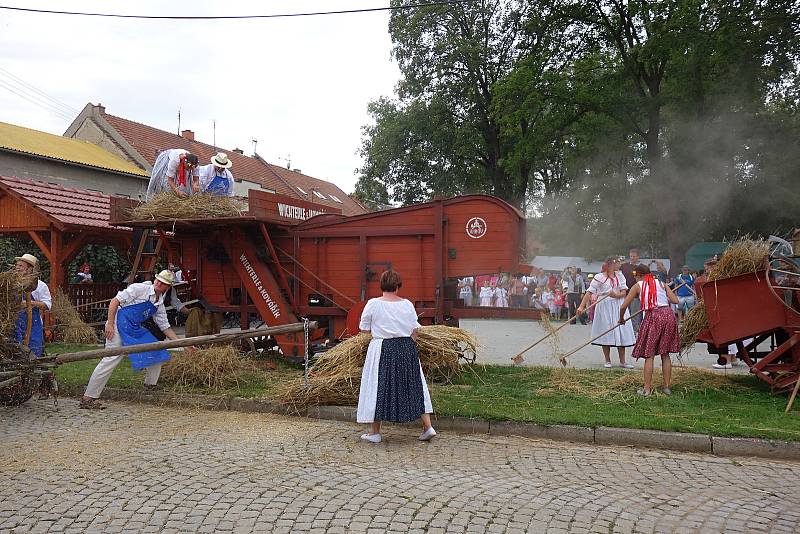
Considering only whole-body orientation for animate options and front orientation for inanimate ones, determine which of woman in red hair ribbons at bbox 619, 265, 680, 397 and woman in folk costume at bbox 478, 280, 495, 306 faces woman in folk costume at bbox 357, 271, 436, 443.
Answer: woman in folk costume at bbox 478, 280, 495, 306

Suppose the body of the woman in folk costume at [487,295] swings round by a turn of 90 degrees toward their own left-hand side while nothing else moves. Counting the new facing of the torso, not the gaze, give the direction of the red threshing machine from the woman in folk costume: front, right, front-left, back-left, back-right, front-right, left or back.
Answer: right

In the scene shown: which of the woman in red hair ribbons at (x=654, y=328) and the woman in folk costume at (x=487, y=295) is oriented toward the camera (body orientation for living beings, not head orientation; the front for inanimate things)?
the woman in folk costume

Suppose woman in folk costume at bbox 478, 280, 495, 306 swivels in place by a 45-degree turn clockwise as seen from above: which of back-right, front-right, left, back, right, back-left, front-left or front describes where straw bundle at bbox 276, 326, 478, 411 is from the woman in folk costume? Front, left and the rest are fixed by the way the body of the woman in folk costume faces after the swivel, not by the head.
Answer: front-left

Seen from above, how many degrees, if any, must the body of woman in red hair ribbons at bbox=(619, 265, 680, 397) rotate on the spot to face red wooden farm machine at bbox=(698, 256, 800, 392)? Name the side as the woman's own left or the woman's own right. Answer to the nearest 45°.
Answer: approximately 135° to the woman's own right

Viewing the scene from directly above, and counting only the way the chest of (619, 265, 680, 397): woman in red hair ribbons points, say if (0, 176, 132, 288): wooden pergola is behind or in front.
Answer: in front

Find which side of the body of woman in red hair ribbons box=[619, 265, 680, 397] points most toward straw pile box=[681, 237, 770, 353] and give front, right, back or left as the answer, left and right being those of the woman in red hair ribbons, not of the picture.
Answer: right

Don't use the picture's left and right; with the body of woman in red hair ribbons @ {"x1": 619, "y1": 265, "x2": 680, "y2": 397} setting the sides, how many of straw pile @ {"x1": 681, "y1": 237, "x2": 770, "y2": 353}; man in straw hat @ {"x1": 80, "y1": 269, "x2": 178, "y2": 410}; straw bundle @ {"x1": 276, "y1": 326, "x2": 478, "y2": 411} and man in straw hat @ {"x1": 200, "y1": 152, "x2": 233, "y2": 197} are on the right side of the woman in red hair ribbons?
1

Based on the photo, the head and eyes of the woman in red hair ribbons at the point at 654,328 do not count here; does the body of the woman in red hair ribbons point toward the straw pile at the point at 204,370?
no

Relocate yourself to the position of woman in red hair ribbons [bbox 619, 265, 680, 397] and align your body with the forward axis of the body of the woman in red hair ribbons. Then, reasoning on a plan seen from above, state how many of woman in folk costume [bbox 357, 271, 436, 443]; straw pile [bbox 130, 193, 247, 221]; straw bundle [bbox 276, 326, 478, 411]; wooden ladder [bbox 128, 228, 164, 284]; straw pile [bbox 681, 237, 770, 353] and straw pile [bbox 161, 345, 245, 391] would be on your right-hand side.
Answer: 1

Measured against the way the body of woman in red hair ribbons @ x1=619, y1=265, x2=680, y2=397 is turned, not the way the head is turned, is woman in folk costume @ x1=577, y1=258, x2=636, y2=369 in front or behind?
in front

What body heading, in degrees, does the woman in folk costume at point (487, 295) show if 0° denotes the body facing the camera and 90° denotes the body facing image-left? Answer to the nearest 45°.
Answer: approximately 0°

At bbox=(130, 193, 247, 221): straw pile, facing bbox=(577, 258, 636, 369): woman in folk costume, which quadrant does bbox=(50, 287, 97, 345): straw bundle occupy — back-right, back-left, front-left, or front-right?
back-left

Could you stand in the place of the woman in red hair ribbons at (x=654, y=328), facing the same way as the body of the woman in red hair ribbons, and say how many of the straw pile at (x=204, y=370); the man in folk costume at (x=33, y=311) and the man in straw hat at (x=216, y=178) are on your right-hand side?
0

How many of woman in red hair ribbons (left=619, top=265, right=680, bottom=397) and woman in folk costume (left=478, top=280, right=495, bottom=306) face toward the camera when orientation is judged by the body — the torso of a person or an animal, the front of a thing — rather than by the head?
1

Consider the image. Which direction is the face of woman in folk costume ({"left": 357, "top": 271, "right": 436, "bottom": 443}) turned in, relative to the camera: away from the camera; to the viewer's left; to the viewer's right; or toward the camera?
away from the camera

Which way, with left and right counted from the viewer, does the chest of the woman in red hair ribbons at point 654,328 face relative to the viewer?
facing away from the viewer and to the left of the viewer
